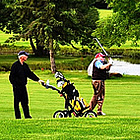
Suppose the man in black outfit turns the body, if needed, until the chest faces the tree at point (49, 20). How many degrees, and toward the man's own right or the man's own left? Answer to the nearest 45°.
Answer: approximately 135° to the man's own left
